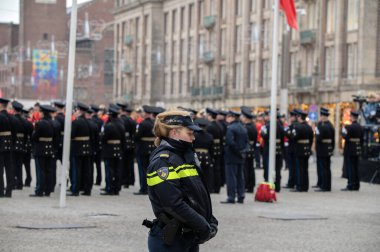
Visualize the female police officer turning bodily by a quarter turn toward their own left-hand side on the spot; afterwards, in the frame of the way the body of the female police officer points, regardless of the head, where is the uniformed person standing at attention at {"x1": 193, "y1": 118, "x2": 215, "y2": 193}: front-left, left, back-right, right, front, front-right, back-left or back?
front

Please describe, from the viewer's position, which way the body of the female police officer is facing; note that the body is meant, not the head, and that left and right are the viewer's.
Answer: facing to the right of the viewer
